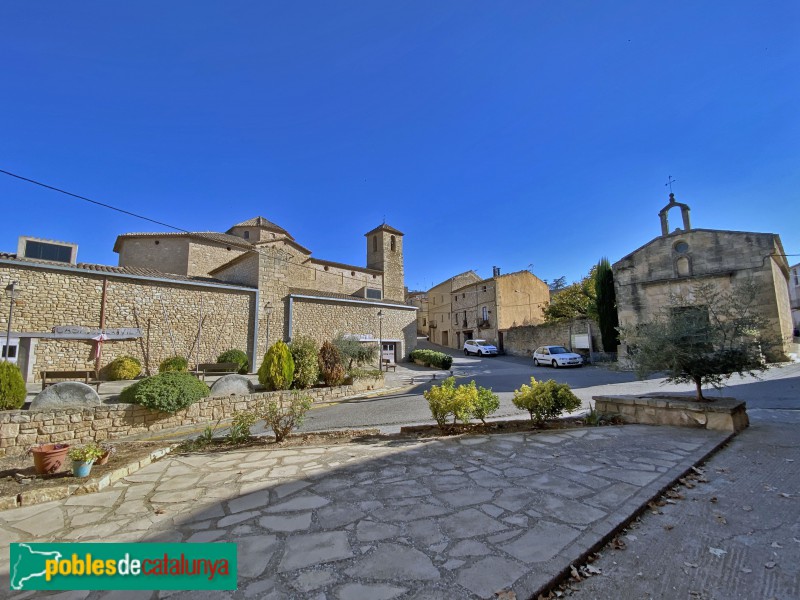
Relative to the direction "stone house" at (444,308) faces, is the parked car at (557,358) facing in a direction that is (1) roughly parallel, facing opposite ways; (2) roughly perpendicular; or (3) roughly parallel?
roughly perpendicular

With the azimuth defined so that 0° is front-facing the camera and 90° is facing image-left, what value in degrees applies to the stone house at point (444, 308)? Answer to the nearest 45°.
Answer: approximately 45°

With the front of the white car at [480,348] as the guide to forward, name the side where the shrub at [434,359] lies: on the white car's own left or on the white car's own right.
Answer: on the white car's own right
